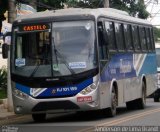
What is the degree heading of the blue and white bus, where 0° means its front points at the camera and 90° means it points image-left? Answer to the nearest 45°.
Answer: approximately 45°

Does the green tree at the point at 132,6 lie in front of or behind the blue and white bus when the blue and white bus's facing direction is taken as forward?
behind
